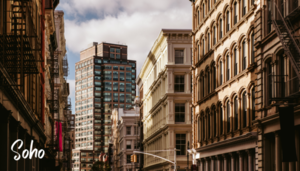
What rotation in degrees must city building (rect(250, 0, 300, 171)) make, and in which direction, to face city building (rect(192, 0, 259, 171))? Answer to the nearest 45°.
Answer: approximately 135° to its right

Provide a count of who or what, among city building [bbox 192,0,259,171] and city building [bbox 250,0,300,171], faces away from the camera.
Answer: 0

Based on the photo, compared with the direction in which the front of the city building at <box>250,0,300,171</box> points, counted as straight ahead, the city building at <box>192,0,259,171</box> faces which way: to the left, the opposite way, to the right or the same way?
the same way

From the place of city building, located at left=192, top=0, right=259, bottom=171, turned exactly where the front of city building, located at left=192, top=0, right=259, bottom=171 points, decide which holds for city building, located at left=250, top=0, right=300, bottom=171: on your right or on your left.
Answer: on your left

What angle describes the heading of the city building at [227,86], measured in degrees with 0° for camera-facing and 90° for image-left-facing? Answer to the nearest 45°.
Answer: approximately 45°

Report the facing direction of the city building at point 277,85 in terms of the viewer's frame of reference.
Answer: facing the viewer and to the left of the viewer
